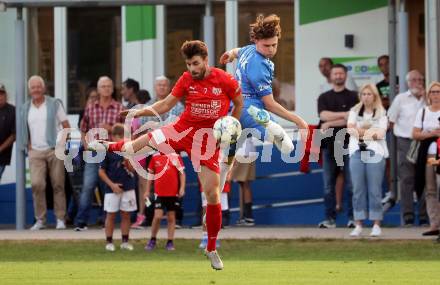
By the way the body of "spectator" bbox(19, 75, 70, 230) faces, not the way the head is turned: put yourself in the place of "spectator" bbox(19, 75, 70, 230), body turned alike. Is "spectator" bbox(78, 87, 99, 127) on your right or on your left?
on your left

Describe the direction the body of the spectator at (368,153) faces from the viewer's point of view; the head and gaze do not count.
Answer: toward the camera

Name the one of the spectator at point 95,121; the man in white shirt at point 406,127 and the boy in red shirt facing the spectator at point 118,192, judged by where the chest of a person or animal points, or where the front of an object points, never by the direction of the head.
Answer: the spectator at point 95,121

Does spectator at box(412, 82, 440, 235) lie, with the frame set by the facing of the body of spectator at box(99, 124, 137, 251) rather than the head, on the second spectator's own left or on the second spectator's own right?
on the second spectator's own left

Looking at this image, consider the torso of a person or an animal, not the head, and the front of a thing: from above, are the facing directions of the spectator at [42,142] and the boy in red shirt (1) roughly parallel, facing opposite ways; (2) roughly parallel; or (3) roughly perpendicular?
roughly parallel

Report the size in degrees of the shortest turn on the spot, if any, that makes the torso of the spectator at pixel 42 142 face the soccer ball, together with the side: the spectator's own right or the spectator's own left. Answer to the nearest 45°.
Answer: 0° — they already face it

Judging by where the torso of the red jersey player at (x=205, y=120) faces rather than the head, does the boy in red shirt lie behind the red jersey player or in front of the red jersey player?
behind

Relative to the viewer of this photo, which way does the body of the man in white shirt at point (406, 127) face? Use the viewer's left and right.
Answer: facing the viewer and to the right of the viewer

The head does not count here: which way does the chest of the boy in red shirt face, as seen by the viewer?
toward the camera

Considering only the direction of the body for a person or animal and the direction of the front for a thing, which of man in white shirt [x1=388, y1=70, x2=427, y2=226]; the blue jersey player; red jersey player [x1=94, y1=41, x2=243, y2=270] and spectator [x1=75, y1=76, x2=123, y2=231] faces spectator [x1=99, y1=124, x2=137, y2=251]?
spectator [x1=75, y1=76, x2=123, y2=231]

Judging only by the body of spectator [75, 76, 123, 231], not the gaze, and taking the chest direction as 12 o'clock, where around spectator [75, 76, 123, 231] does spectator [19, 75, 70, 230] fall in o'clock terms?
spectator [19, 75, 70, 230] is roughly at 4 o'clock from spectator [75, 76, 123, 231].

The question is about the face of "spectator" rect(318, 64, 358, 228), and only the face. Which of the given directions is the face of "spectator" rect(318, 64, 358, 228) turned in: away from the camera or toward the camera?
toward the camera

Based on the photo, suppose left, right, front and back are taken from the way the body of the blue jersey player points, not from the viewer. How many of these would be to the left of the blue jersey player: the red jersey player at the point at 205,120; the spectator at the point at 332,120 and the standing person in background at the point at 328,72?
2

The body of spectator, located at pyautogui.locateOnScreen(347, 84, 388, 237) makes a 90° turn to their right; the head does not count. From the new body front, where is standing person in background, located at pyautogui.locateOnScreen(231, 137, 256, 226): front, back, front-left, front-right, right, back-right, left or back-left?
front-right

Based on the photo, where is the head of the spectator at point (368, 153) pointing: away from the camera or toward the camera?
toward the camera

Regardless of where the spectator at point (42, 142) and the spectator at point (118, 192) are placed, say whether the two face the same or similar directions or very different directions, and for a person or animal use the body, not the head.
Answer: same or similar directions

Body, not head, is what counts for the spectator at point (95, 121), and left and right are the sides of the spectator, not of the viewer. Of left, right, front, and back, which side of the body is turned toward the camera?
front

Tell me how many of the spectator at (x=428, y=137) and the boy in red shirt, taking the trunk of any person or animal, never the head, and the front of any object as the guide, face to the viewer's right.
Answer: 0
